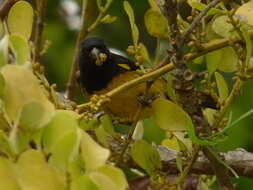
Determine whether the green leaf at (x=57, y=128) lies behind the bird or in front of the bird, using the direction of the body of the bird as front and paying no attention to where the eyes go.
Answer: in front

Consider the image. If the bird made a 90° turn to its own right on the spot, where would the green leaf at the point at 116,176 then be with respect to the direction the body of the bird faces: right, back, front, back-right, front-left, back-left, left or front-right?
back-left

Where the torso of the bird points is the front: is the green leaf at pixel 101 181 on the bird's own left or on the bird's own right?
on the bird's own left

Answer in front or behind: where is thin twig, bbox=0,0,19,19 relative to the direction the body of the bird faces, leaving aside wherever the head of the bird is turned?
in front

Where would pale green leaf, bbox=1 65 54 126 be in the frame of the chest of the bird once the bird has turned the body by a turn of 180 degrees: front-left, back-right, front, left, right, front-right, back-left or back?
back-right

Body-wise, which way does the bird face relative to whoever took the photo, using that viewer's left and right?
facing the viewer and to the left of the viewer

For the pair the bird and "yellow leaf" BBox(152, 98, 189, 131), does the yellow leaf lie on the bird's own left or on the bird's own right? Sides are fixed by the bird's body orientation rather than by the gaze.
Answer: on the bird's own left

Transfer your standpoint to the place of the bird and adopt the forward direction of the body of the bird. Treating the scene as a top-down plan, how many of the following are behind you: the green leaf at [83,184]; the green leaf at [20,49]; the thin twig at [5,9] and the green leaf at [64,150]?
0

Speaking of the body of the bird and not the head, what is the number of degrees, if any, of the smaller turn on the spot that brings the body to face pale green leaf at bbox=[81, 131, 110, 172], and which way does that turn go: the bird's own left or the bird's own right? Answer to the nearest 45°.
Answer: approximately 45° to the bird's own left

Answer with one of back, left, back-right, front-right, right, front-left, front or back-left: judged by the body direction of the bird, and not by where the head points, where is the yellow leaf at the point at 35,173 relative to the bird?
front-left

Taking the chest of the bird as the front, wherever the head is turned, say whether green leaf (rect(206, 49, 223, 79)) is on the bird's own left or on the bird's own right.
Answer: on the bird's own left

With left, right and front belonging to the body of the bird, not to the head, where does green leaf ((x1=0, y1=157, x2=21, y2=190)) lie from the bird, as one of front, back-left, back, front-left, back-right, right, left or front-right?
front-left
